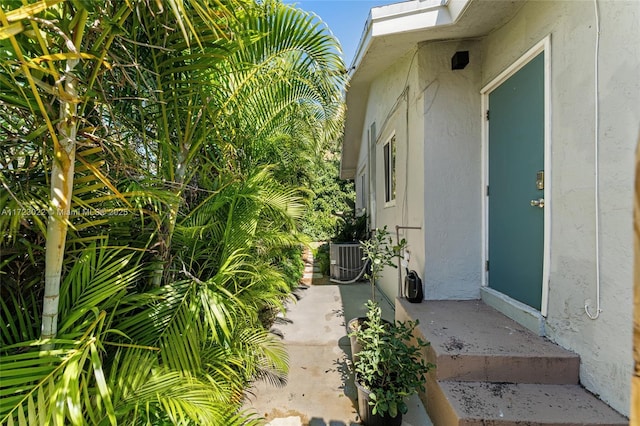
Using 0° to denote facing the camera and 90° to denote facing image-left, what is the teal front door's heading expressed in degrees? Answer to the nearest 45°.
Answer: approximately 45°

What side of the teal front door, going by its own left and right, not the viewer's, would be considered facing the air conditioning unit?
right

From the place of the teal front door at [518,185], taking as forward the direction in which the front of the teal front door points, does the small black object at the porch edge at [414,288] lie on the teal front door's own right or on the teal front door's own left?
on the teal front door's own right

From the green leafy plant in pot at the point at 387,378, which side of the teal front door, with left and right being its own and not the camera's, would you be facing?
front

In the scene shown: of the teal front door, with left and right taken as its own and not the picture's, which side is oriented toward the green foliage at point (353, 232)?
right
